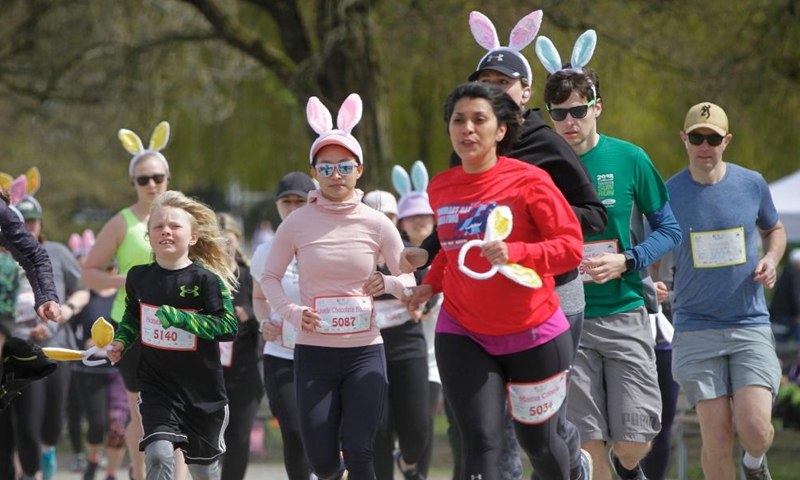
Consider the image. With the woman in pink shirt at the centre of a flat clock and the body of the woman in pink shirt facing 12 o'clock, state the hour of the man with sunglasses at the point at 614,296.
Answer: The man with sunglasses is roughly at 9 o'clock from the woman in pink shirt.

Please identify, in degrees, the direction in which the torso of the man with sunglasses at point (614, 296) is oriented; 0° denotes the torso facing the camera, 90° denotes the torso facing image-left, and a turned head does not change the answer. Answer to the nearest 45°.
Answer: approximately 45°

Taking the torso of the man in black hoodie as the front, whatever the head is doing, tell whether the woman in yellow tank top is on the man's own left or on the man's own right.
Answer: on the man's own right

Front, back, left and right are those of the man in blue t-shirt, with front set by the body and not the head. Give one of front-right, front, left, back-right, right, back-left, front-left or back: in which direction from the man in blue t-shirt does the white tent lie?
back

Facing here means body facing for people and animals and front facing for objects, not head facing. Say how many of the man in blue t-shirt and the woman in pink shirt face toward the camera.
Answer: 2

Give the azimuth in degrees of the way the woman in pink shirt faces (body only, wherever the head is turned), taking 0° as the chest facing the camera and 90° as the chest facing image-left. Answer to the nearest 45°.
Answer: approximately 0°

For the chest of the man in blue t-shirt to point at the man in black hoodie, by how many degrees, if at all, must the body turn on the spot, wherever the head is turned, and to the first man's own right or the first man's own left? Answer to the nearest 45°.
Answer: approximately 45° to the first man's own right

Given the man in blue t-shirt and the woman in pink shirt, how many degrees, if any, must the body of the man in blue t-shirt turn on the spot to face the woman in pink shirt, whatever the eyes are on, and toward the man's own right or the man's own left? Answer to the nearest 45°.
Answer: approximately 45° to the man's own right

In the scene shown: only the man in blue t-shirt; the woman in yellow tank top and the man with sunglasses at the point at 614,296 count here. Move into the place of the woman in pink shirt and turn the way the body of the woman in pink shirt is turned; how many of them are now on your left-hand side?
2
